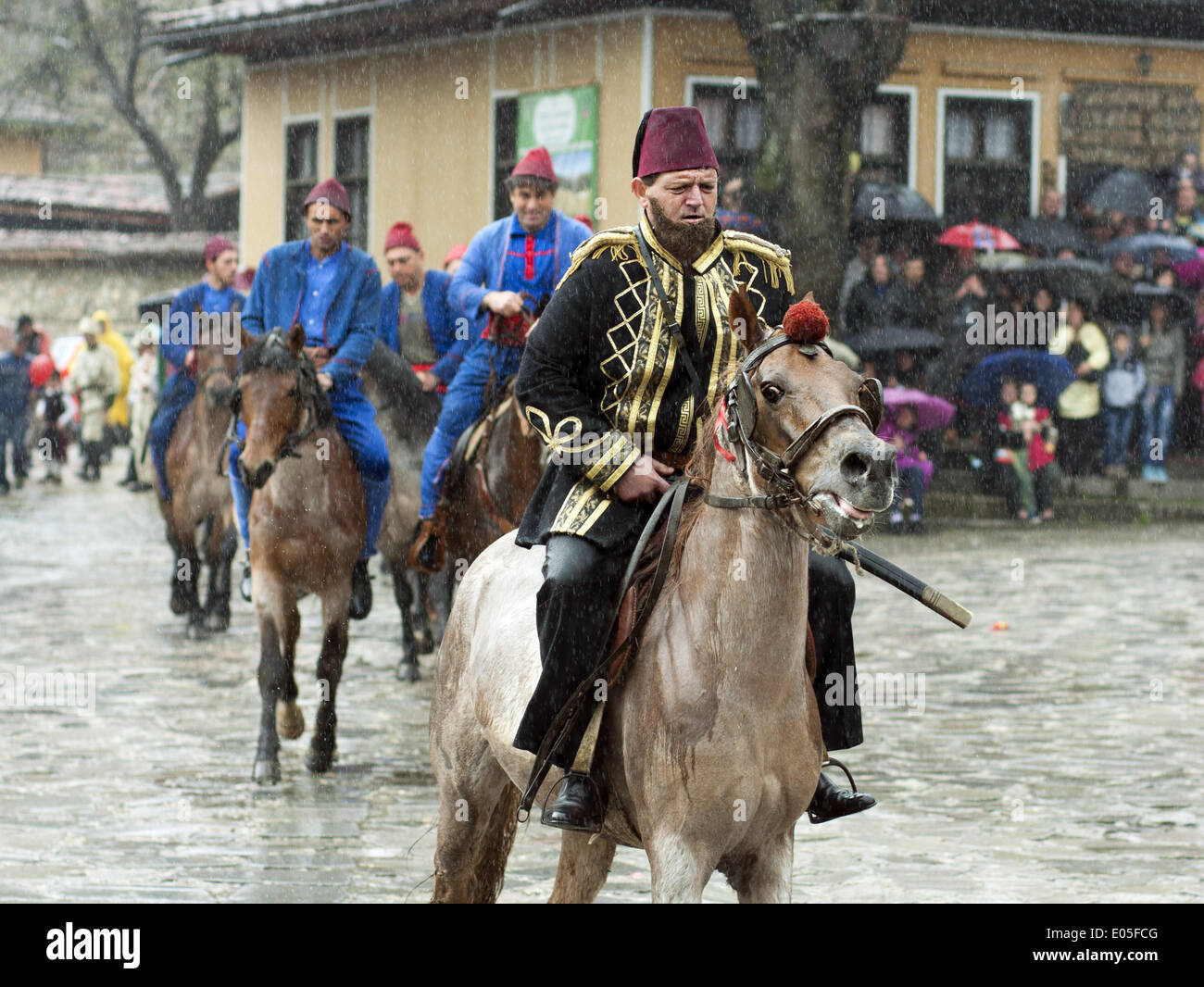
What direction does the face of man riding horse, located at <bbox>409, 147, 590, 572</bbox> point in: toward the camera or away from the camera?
toward the camera

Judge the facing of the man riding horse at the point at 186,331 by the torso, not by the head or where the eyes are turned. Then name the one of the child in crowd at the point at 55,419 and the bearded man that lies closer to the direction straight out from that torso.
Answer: the bearded man

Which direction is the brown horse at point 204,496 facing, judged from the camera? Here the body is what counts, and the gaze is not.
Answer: toward the camera

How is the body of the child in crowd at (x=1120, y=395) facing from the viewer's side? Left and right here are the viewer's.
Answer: facing the viewer

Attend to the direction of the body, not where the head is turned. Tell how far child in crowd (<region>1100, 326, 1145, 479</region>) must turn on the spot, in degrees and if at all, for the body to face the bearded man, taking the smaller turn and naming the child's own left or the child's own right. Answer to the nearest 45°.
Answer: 0° — they already face them

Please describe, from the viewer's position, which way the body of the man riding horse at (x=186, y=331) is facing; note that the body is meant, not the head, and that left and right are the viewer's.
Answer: facing the viewer and to the right of the viewer

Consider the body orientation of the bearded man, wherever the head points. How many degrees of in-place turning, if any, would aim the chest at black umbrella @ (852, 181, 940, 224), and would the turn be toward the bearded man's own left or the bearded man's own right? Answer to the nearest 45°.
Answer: approximately 135° to the bearded man's own left

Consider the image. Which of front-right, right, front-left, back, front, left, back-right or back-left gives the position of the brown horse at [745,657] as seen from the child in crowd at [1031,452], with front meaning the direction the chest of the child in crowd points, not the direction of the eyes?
front

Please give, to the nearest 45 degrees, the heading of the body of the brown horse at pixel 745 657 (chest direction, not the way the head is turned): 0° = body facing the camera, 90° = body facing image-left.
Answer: approximately 315°

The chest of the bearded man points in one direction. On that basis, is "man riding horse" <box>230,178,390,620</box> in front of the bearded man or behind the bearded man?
behind

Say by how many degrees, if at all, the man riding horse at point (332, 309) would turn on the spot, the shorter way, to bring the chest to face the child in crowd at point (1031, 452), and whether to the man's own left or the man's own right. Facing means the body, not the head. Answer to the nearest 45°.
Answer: approximately 135° to the man's own left
